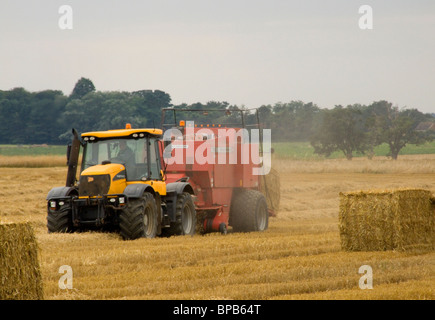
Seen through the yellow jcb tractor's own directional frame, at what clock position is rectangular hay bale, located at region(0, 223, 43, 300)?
The rectangular hay bale is roughly at 11 o'clock from the yellow jcb tractor.

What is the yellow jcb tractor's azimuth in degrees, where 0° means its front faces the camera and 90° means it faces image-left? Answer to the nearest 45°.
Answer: approximately 45°

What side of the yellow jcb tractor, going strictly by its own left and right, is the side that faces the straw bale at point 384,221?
left

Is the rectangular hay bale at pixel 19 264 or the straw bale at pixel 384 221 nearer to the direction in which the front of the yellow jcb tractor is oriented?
the rectangular hay bale
